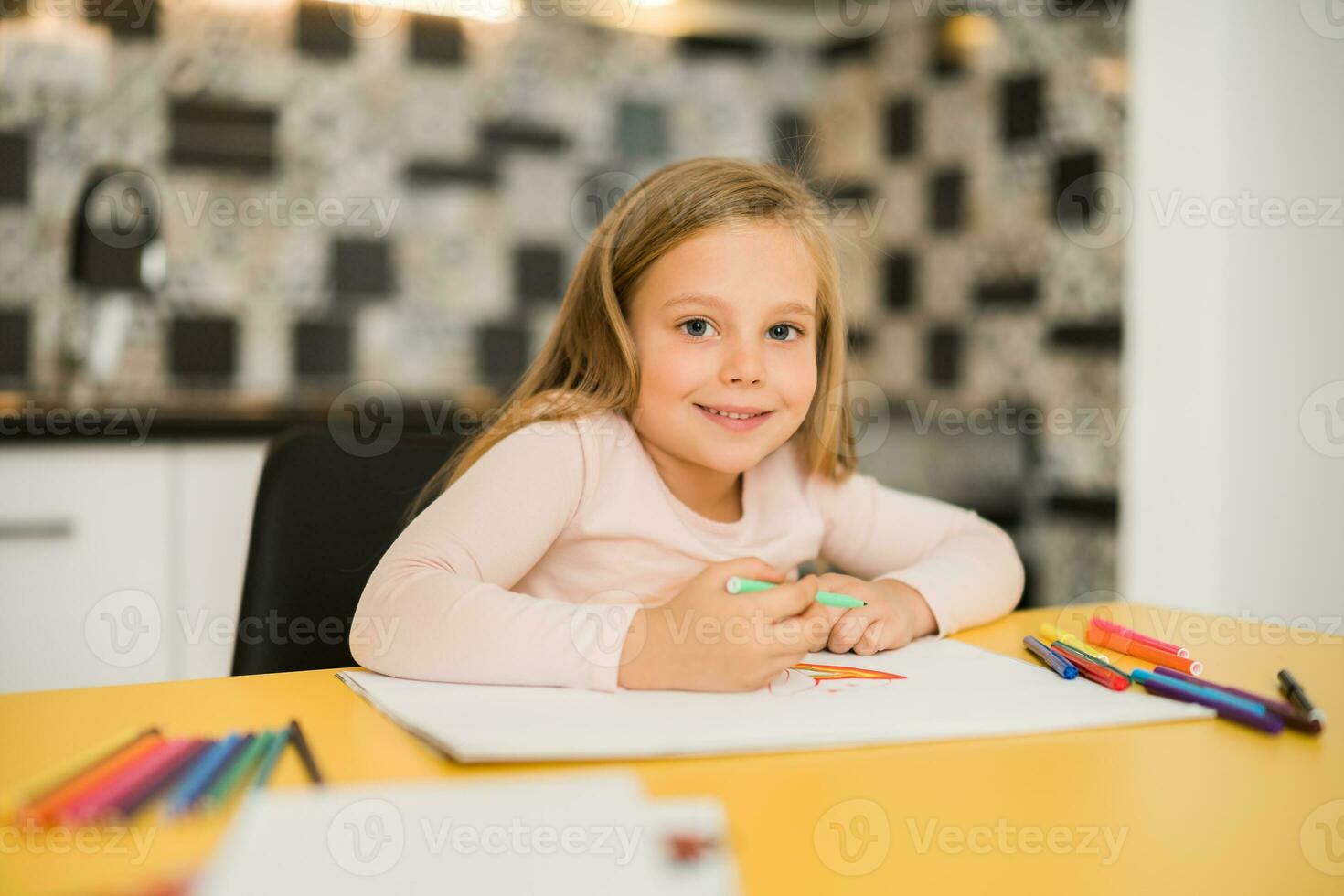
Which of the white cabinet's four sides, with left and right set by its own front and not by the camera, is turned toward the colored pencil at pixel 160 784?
front

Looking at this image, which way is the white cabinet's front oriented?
toward the camera

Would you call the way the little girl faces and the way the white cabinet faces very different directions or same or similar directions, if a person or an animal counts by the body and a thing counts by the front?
same or similar directions

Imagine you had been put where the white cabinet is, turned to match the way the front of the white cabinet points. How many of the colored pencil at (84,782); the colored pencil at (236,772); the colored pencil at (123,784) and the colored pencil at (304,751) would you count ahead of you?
4

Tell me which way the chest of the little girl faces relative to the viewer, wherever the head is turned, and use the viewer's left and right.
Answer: facing the viewer and to the right of the viewer

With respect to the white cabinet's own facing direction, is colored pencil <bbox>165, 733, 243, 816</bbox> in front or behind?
in front

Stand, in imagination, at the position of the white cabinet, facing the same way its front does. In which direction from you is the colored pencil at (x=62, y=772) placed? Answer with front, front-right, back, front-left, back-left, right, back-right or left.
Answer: front

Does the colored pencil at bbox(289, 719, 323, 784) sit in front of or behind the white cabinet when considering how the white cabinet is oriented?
in front

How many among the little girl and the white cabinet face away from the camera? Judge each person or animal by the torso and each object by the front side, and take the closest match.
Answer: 0

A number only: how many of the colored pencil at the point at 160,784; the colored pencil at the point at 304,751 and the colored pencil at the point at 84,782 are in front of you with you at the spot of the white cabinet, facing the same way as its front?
3
